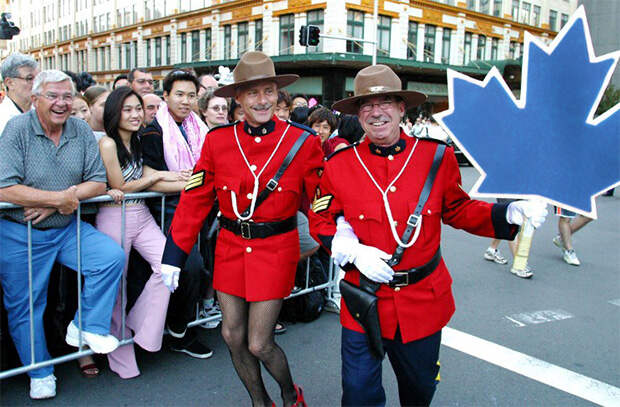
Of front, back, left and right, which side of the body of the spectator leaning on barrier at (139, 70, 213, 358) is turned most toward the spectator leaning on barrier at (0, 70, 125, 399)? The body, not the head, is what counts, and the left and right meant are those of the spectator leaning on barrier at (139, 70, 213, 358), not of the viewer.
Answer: right

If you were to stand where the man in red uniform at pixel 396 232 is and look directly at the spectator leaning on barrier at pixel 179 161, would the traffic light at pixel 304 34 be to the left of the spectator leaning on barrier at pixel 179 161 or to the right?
right

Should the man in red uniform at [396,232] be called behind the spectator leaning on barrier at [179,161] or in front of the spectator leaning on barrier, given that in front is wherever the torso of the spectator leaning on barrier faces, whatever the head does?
in front

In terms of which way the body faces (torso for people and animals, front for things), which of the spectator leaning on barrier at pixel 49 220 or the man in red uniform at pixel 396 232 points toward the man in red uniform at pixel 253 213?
the spectator leaning on barrier

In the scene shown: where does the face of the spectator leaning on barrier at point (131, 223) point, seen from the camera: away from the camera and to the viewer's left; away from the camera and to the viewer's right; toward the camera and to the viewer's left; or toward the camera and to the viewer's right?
toward the camera and to the viewer's right

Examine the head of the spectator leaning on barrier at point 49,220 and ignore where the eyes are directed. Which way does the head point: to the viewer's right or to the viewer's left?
to the viewer's right
